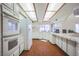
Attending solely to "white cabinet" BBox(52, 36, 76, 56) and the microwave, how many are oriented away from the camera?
0

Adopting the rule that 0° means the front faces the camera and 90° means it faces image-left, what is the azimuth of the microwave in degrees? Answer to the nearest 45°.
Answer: approximately 315°

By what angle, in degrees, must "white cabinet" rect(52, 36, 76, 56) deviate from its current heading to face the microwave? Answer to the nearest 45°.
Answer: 0° — it already faces it

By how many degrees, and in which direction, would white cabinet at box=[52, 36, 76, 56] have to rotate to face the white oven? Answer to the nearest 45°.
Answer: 0° — it already faces it

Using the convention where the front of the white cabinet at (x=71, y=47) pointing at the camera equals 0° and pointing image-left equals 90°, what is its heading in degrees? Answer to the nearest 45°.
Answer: approximately 45°

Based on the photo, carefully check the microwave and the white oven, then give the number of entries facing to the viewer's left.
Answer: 0

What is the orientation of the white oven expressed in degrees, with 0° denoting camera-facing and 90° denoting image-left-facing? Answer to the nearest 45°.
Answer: approximately 315°
